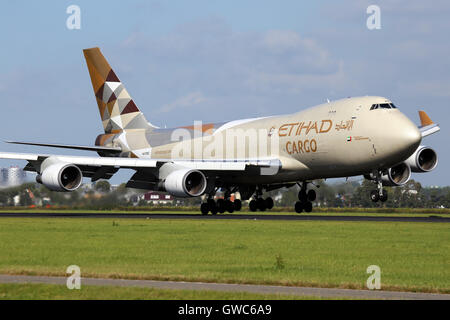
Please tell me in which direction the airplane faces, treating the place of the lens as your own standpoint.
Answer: facing the viewer and to the right of the viewer
